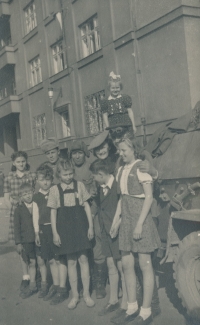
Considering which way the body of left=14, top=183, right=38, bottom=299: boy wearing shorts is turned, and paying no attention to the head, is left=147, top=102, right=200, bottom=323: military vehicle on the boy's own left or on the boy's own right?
on the boy's own left

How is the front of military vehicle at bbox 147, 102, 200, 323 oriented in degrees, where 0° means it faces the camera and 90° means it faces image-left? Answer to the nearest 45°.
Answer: approximately 45°

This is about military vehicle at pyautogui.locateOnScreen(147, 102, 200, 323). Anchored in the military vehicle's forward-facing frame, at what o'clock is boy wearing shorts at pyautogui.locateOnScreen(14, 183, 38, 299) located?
The boy wearing shorts is roughly at 2 o'clock from the military vehicle.

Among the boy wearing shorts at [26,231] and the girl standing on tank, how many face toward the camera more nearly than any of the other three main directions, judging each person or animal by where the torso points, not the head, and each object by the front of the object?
2

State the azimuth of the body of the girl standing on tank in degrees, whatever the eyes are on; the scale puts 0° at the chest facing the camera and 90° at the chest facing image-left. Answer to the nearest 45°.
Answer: approximately 0°
